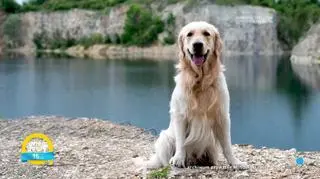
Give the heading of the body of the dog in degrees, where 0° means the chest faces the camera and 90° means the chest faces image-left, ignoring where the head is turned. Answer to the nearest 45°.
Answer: approximately 0°
